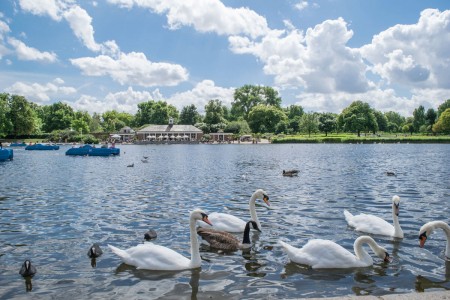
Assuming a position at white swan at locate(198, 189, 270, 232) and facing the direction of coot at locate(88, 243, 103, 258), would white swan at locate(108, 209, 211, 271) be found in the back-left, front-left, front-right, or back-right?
front-left

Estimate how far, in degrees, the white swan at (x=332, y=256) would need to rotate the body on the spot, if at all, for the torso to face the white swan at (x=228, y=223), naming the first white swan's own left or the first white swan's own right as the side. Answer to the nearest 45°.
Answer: approximately 135° to the first white swan's own left

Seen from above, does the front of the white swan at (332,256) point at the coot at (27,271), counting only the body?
no

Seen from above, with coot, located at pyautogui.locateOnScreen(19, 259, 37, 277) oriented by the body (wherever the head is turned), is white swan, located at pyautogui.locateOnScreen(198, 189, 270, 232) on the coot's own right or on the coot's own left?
on the coot's own left

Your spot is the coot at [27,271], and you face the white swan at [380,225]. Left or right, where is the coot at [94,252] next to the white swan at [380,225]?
left

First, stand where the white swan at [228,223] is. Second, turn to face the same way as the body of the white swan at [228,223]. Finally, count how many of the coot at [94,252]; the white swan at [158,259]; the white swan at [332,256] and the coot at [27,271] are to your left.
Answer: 0

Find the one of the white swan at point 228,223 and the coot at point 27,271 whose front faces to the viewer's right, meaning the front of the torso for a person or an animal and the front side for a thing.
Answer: the white swan

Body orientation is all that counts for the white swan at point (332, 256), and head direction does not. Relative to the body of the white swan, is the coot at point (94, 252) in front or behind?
behind

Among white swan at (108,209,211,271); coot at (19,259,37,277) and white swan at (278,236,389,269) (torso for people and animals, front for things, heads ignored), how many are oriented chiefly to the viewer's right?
2

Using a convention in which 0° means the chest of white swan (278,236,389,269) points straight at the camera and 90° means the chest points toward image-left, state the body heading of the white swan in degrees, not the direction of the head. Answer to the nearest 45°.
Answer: approximately 270°

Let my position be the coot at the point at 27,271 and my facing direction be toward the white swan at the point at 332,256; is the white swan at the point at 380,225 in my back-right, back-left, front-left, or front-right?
front-left

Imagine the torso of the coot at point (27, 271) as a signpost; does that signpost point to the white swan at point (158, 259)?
no

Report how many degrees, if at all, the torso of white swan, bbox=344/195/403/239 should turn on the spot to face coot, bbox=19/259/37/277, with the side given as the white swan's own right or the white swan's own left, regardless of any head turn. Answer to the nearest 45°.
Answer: approximately 90° to the white swan's own right

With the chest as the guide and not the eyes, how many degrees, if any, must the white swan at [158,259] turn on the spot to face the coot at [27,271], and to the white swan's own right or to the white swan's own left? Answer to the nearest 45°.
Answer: approximately 180°

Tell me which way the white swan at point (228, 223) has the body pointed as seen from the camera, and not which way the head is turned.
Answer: to the viewer's right

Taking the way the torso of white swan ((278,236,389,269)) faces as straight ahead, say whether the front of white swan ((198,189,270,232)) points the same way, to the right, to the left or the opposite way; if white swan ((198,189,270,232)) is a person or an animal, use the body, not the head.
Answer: the same way

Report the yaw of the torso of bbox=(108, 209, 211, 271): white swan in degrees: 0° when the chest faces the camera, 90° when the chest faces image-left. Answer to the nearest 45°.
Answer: approximately 270°

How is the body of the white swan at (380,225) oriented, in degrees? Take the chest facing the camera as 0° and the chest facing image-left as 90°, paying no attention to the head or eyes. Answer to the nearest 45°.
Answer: approximately 315°

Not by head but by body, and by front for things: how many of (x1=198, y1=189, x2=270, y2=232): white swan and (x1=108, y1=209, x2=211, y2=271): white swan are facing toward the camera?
0

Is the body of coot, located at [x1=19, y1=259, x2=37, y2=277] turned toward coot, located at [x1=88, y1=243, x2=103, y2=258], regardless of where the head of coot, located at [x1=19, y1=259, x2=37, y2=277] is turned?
no
